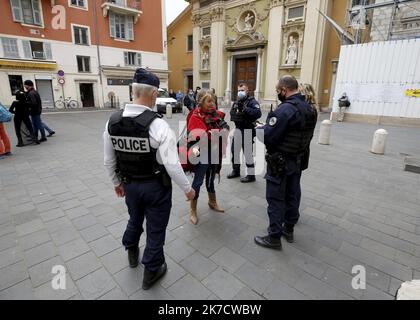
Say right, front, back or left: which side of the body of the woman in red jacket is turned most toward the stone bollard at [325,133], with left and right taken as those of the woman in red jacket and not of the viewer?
left

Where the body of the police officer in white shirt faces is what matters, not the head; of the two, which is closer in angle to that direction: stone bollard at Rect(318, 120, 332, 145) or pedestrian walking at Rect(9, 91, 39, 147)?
the stone bollard

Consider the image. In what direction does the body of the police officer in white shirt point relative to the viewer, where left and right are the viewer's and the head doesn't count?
facing away from the viewer and to the right of the viewer

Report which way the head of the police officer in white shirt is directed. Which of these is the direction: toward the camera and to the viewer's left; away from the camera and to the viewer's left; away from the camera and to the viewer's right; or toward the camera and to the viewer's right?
away from the camera and to the viewer's right

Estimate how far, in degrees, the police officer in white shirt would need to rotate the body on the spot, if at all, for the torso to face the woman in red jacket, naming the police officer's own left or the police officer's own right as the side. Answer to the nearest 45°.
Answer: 0° — they already face them

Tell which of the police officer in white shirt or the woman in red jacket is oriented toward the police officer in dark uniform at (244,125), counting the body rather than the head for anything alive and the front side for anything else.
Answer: the police officer in white shirt

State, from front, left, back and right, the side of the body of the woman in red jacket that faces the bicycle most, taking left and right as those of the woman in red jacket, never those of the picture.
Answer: back
